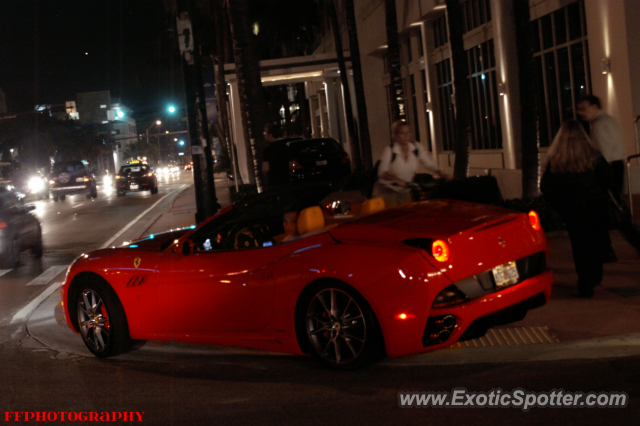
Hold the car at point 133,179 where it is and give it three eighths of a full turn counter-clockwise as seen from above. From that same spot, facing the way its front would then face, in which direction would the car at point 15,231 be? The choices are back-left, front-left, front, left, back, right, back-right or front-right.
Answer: front-left

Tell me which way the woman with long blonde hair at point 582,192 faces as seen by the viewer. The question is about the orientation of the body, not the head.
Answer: away from the camera

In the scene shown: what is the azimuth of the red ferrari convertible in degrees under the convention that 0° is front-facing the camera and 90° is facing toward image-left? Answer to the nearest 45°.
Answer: approximately 135°

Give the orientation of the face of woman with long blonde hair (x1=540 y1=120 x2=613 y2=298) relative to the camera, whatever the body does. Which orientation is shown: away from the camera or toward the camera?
away from the camera

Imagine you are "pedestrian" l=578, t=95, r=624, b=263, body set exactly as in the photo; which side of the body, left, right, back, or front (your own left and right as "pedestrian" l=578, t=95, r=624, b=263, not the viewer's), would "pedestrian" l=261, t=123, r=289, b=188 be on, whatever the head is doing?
front

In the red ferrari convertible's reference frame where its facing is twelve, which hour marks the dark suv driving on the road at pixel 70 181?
The dark suv driving on the road is roughly at 1 o'clock from the red ferrari convertible.

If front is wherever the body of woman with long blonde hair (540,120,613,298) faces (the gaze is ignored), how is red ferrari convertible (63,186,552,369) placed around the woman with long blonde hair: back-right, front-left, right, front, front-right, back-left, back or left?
back-left

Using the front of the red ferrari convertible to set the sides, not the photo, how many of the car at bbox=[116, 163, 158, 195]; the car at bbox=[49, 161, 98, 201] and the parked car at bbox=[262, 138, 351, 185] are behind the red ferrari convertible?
0

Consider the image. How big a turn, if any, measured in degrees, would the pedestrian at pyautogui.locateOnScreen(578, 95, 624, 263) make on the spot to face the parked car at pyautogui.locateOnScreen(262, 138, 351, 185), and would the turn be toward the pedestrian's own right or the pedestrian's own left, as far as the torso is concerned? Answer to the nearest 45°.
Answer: approximately 45° to the pedestrian's own right

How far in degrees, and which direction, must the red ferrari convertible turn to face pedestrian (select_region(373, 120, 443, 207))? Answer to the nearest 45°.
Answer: approximately 45° to its right

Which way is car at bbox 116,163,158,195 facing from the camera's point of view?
away from the camera

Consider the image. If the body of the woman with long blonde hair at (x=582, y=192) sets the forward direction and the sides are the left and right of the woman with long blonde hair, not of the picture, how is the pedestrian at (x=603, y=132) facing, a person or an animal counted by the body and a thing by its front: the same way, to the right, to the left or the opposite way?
to the left

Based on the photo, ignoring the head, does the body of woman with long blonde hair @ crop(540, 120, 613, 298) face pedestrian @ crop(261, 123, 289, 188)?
no

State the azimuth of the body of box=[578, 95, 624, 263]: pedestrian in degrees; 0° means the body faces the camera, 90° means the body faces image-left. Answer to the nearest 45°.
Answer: approximately 90°

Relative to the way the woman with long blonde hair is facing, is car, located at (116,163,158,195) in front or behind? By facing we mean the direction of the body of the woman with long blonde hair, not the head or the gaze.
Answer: in front
